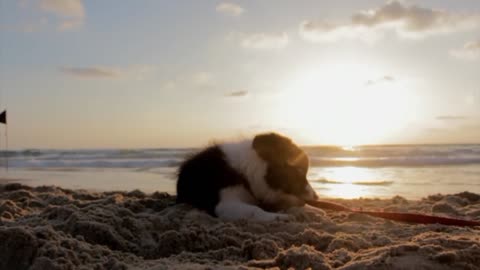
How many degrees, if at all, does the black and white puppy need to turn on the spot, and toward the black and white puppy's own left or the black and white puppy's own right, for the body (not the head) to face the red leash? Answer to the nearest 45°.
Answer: approximately 45° to the black and white puppy's own right

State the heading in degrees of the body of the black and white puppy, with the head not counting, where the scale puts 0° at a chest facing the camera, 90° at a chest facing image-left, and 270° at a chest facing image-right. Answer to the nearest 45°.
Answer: approximately 270°

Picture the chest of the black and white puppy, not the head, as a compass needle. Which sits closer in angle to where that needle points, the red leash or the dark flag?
the red leash

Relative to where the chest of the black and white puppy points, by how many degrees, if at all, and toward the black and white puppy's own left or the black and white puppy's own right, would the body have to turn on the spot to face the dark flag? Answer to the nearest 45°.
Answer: approximately 135° to the black and white puppy's own left
